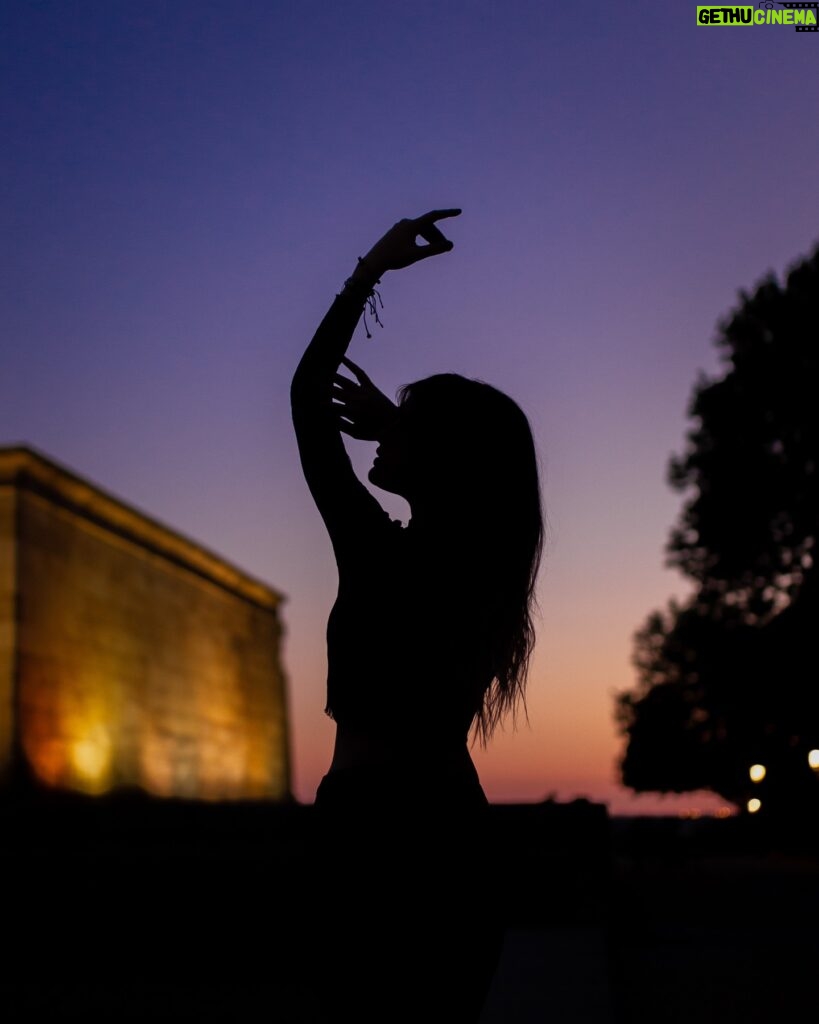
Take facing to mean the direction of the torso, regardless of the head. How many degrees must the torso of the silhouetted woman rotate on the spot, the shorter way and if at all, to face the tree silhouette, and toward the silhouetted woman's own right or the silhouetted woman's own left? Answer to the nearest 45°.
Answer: approximately 90° to the silhouetted woman's own right

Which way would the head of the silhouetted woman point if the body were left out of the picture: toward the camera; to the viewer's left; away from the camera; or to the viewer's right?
to the viewer's left

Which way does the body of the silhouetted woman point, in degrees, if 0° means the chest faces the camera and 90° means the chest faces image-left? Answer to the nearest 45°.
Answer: approximately 90°
